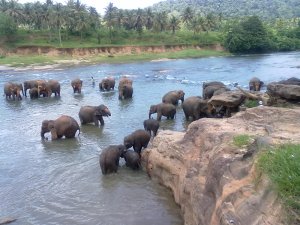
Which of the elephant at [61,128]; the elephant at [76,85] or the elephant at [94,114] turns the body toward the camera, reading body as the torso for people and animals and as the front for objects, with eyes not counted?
the elephant at [76,85]

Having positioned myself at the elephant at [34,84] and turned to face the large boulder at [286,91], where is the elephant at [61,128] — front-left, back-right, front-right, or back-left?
front-right

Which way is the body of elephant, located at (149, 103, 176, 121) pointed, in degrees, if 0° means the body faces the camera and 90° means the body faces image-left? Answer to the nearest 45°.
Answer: approximately 90°

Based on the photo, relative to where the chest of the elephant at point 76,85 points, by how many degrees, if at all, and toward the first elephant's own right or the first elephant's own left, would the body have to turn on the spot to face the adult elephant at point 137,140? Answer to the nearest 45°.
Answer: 0° — it already faces it

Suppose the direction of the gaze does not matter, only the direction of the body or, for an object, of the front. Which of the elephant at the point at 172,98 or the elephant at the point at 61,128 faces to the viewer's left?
the elephant at the point at 61,128

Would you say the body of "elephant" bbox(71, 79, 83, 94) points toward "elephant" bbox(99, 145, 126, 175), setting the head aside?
yes

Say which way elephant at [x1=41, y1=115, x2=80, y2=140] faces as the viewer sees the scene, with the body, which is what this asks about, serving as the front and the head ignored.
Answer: to the viewer's left

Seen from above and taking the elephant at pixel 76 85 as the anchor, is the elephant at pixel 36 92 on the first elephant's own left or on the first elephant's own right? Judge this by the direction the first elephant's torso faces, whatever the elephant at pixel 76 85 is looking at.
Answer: on the first elephant's own right

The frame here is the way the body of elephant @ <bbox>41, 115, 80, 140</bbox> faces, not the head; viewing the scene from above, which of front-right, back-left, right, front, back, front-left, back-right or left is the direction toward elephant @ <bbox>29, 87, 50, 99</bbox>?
right

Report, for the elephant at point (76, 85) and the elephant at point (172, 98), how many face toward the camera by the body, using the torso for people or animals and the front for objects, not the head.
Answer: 1

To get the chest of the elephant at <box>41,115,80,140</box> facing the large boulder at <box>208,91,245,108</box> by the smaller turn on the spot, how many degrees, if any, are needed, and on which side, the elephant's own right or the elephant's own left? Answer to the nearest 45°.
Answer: approximately 180°

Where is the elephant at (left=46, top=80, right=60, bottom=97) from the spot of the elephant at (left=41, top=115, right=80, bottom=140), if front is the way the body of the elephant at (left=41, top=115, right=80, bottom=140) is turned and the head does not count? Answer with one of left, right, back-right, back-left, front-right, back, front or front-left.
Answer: right
